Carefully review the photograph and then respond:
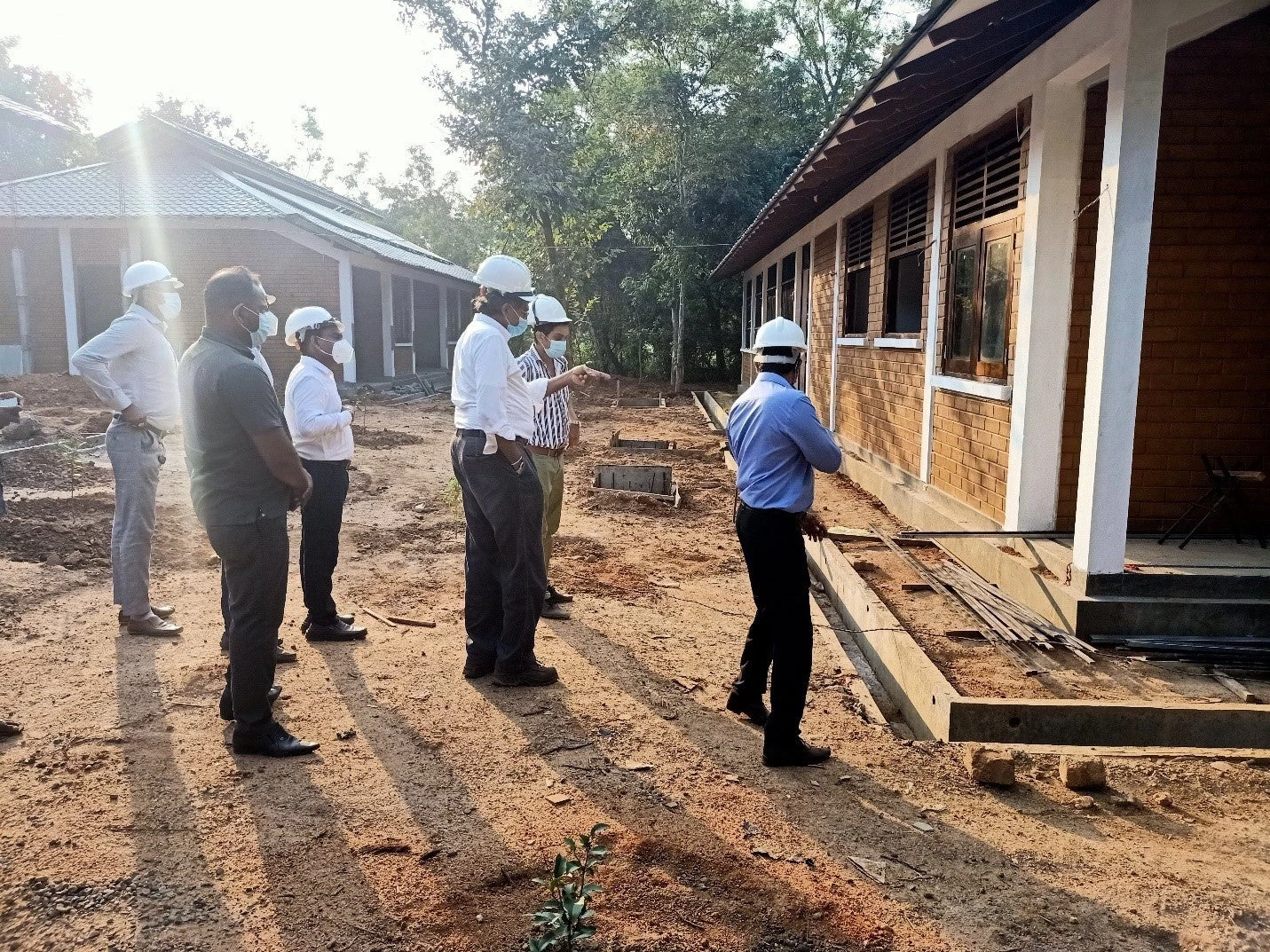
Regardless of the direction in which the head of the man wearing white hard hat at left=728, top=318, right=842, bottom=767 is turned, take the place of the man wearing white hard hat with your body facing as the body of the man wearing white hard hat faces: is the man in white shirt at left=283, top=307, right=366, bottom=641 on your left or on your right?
on your left

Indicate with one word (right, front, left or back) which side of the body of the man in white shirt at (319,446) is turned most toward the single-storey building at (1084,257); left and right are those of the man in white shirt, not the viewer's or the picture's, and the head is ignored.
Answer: front

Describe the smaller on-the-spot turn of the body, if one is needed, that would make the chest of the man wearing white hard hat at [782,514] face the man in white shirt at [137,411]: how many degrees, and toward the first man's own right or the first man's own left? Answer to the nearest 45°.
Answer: approximately 135° to the first man's own left

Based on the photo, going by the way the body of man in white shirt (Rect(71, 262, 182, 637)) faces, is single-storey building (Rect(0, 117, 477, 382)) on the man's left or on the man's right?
on the man's left

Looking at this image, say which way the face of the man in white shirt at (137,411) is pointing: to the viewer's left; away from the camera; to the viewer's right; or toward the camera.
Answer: to the viewer's right

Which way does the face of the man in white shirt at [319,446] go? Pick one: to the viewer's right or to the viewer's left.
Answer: to the viewer's right

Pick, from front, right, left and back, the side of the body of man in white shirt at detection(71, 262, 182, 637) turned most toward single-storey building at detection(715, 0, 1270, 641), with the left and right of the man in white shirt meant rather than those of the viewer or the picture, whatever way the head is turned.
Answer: front

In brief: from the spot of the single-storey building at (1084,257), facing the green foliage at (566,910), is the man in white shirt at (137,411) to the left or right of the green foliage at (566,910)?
right

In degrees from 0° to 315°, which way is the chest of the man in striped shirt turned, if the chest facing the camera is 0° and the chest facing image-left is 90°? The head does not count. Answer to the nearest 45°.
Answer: approximately 315°

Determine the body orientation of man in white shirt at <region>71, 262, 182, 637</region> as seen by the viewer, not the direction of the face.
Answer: to the viewer's right
